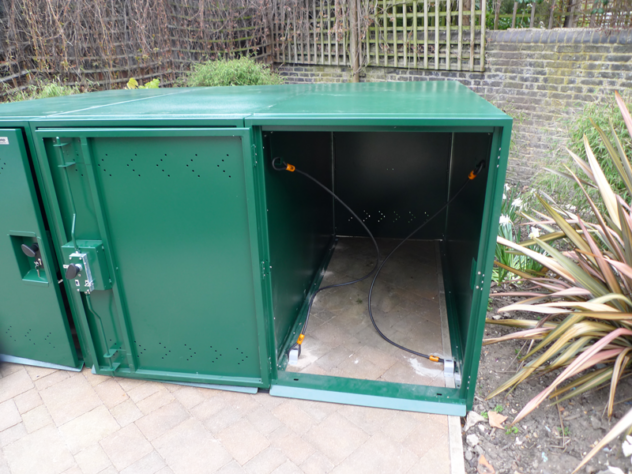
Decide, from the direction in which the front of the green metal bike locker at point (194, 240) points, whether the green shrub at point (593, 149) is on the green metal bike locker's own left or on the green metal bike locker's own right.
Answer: on the green metal bike locker's own left

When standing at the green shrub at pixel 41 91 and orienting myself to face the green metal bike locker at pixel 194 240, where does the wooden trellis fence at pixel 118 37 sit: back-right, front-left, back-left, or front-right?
back-left

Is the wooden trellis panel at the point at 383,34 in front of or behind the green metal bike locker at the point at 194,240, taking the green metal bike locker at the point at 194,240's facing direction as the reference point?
behind

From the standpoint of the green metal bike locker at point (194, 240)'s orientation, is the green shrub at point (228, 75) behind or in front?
behind

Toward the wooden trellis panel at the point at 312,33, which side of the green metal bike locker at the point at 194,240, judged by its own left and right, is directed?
back

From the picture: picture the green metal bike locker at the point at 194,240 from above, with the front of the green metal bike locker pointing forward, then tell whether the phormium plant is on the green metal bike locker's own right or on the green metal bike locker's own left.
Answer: on the green metal bike locker's own left

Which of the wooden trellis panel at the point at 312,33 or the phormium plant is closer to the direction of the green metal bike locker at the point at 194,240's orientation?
the phormium plant

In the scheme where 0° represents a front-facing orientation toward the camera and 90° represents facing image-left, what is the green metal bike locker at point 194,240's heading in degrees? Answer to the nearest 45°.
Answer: approximately 0°

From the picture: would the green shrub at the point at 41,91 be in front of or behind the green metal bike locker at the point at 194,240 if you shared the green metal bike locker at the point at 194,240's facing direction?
behind

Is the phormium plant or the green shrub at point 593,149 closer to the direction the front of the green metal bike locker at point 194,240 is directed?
the phormium plant
